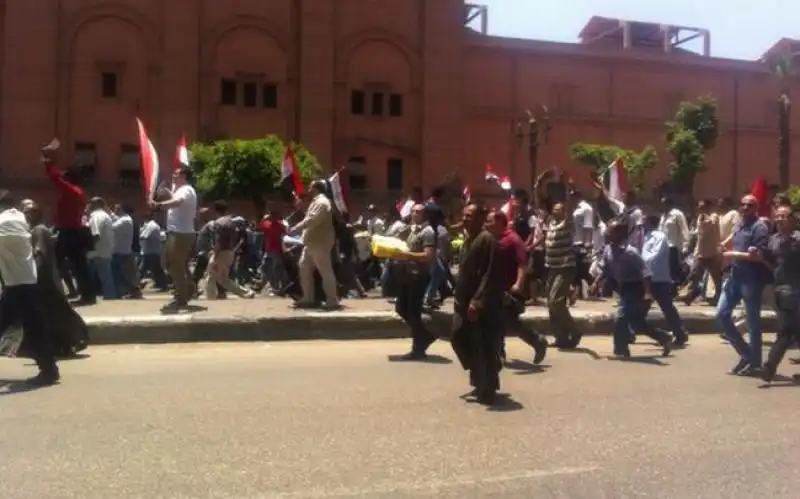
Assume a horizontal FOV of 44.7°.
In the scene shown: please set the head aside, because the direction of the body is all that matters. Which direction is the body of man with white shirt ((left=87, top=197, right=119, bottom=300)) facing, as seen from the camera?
to the viewer's left

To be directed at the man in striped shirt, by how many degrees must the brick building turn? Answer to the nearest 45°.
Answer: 0° — it already faces them

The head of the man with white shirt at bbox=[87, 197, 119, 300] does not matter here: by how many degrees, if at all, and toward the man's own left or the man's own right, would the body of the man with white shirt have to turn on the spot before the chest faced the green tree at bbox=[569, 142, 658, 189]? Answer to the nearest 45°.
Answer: approximately 135° to the man's own right

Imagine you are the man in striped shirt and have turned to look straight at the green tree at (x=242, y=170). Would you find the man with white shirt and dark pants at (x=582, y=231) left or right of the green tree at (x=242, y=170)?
right

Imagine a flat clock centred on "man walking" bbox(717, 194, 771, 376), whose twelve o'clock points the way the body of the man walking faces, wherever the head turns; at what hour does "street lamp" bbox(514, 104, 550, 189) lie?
The street lamp is roughly at 4 o'clock from the man walking.

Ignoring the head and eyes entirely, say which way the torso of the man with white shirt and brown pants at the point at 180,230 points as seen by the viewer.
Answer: to the viewer's left

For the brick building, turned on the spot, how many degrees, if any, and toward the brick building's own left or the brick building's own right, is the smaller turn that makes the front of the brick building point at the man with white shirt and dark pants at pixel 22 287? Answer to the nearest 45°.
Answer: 0° — it already faces them

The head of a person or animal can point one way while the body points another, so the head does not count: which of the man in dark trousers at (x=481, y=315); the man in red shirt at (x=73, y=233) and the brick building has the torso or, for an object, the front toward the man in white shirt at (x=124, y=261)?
the brick building

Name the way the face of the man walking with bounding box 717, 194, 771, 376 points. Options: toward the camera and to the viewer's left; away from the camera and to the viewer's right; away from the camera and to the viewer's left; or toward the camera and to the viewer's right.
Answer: toward the camera and to the viewer's left

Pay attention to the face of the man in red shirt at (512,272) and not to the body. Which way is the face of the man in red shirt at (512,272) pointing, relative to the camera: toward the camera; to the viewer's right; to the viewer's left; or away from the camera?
to the viewer's left
